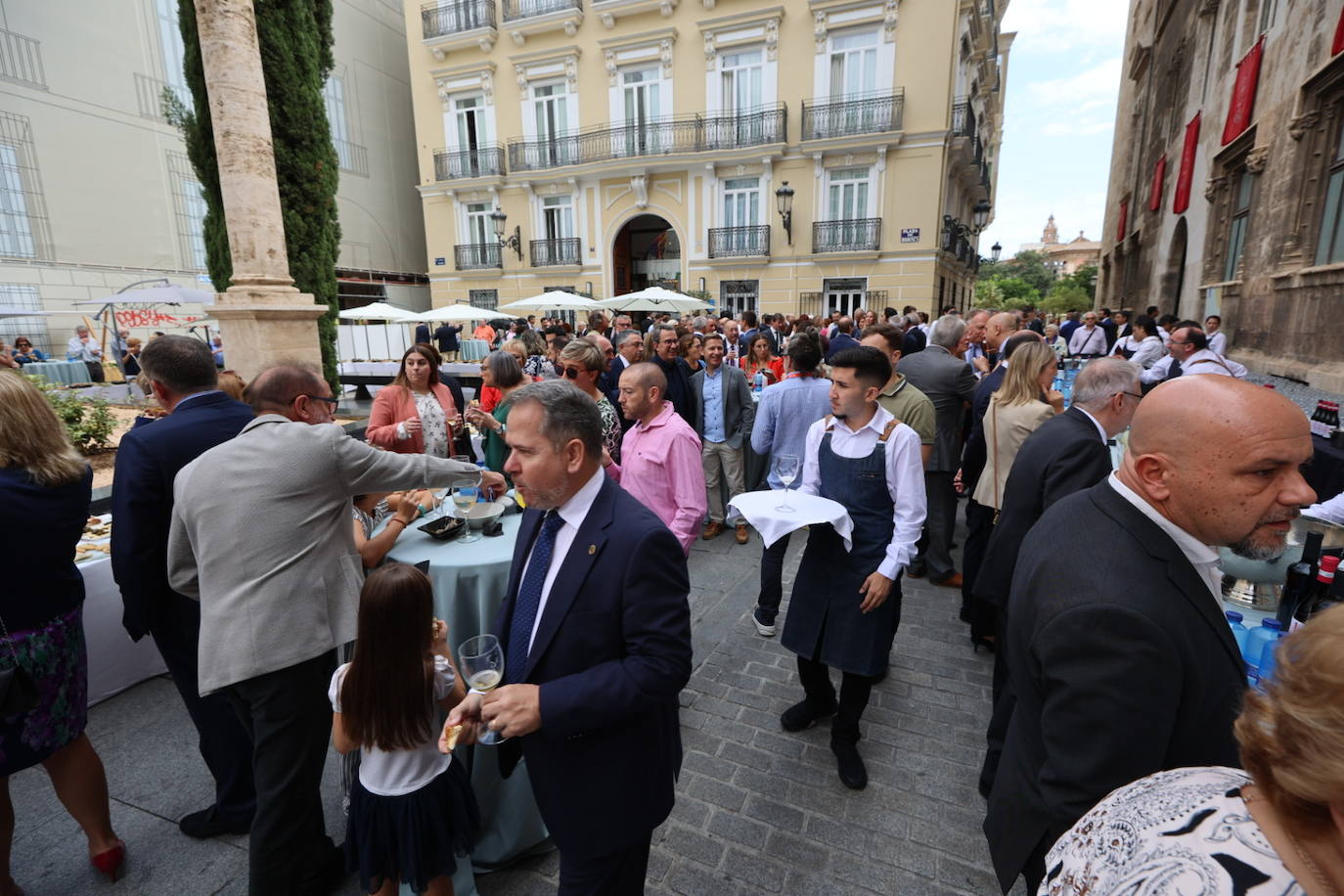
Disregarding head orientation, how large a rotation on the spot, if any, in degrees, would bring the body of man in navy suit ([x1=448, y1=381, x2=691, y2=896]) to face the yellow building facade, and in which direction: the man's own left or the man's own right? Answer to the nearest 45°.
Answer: approximately 135° to the man's own right

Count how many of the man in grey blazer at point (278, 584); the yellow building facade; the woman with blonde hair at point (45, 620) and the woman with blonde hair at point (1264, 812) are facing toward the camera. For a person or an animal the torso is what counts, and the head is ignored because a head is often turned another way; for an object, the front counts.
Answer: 1

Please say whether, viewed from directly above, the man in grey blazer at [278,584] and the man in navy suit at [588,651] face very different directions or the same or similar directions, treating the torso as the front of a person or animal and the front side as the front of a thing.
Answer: very different directions

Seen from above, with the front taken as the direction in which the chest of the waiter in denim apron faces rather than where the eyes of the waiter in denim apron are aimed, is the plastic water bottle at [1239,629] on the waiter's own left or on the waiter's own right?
on the waiter's own left

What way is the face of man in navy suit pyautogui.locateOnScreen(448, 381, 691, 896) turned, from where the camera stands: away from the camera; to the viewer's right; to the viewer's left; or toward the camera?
to the viewer's left

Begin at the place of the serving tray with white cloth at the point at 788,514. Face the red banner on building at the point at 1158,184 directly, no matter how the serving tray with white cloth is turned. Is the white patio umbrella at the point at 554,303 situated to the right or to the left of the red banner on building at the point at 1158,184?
left

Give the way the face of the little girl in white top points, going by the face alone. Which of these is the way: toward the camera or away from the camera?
away from the camera

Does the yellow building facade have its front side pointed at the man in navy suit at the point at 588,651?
yes

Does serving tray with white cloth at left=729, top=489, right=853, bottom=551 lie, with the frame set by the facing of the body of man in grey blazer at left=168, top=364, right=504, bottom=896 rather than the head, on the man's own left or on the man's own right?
on the man's own right

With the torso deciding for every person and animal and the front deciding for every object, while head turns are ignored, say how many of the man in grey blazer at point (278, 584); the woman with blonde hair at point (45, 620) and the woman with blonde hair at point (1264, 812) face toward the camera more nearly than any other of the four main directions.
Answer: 0

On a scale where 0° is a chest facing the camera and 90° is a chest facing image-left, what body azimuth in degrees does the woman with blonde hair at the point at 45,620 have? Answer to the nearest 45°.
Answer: approximately 135°

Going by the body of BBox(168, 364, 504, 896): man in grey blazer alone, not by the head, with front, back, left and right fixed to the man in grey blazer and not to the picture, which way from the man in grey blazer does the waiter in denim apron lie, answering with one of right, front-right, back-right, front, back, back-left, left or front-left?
front-right

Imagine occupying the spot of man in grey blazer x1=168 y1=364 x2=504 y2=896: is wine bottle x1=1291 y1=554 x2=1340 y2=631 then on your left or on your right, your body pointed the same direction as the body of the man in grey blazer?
on your right

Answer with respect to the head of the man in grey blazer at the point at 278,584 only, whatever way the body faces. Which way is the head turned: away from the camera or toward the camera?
away from the camera

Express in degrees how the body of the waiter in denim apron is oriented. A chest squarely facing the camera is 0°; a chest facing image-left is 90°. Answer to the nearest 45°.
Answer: approximately 45°

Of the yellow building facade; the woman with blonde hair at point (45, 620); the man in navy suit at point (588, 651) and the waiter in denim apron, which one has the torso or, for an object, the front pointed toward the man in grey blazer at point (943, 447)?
the yellow building facade

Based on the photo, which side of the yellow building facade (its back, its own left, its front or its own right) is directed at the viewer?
front

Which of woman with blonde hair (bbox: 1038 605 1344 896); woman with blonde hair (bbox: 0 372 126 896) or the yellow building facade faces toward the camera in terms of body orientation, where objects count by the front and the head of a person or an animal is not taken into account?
the yellow building facade

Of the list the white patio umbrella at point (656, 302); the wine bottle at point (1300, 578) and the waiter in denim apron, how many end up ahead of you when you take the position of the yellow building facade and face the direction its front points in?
3
